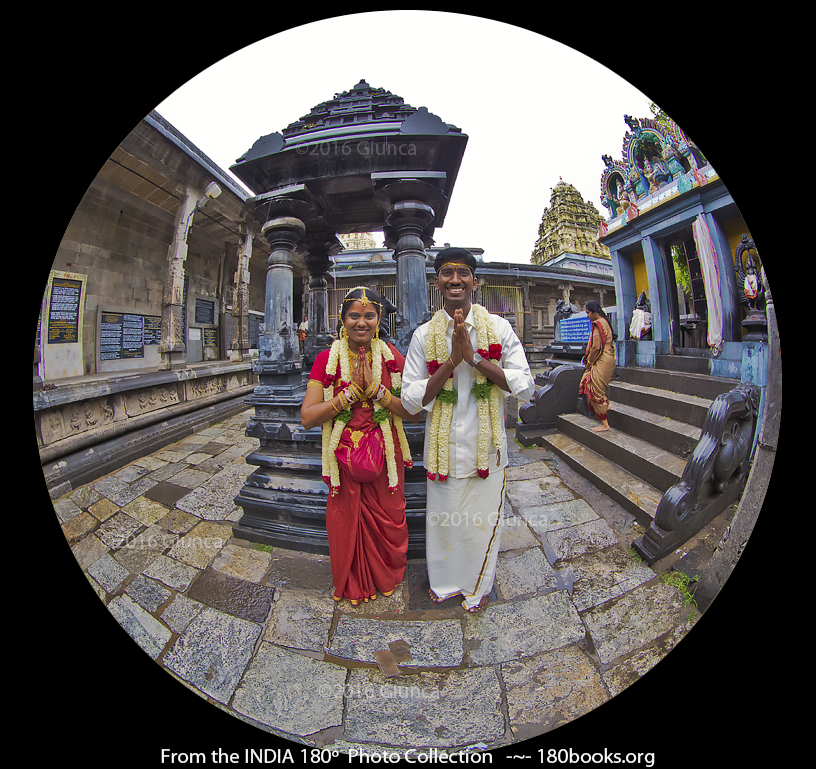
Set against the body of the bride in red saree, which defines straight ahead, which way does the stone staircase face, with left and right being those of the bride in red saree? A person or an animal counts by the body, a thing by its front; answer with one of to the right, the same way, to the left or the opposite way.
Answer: to the right

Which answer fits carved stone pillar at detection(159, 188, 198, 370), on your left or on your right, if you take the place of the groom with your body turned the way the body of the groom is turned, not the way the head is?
on your right

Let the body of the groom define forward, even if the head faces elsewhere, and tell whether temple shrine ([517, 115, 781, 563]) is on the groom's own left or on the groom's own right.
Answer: on the groom's own left

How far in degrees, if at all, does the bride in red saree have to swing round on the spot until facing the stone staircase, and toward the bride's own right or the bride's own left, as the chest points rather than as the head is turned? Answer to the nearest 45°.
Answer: approximately 90° to the bride's own left

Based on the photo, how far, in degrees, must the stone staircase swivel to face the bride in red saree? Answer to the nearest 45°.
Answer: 0° — it already faces them

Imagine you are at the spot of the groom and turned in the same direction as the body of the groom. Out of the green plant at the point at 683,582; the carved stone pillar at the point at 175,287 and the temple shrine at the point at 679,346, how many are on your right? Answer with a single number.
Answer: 1

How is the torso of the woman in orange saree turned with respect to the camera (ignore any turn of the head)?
to the viewer's left

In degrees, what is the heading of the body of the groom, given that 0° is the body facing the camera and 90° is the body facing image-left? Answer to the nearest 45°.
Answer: approximately 0°
